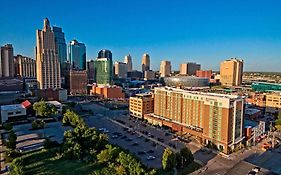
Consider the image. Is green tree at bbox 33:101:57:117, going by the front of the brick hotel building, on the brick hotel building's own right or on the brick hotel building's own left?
on the brick hotel building's own right

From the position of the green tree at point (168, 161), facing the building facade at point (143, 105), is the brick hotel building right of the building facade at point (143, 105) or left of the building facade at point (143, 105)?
right

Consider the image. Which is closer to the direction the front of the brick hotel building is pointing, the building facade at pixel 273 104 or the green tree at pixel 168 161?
the green tree

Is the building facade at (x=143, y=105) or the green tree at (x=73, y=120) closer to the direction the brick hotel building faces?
the green tree

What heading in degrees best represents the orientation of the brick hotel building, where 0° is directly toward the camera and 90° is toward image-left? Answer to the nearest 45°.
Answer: approximately 45°

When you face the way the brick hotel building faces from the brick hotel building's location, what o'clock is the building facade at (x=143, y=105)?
The building facade is roughly at 3 o'clock from the brick hotel building.

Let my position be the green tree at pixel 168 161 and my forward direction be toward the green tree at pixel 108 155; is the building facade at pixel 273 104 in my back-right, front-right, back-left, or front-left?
back-right

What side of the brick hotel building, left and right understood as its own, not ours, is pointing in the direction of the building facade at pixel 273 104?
back
